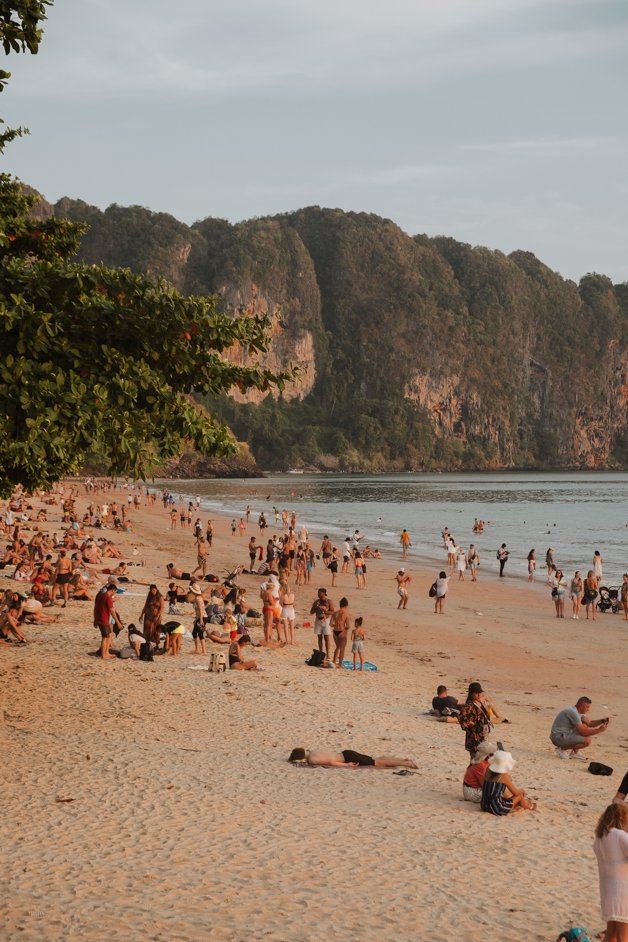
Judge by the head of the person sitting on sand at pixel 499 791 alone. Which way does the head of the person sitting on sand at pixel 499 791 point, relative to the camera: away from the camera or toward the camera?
away from the camera

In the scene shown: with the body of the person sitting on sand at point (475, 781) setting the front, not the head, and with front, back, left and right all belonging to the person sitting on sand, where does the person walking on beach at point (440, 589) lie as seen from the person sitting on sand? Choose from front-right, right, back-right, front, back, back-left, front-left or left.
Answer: front-left

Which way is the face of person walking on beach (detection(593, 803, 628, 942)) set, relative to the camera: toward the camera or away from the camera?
away from the camera

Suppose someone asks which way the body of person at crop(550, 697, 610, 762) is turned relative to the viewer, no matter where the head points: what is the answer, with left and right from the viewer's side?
facing to the right of the viewer

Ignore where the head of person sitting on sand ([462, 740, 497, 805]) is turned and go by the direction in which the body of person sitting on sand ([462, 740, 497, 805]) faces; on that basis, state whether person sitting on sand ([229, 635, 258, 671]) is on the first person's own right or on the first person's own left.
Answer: on the first person's own left
